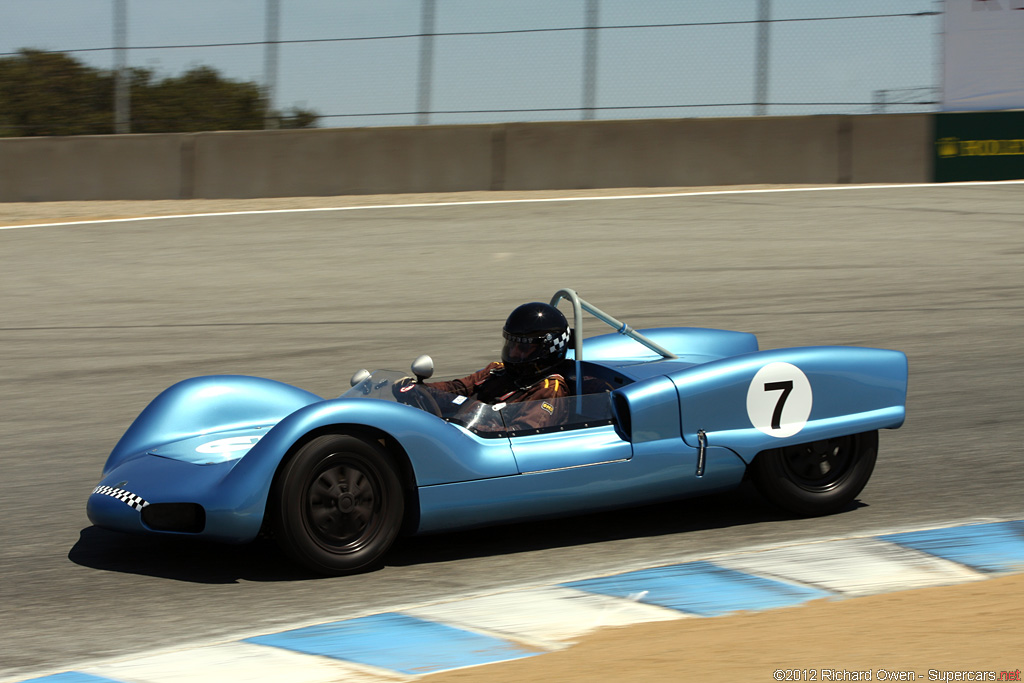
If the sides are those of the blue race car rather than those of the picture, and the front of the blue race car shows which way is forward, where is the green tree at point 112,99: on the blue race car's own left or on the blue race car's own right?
on the blue race car's own right

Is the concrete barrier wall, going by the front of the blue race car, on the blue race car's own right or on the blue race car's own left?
on the blue race car's own right

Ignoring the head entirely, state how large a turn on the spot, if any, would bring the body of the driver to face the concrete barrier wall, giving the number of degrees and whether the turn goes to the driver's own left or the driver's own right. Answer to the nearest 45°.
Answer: approximately 135° to the driver's own right

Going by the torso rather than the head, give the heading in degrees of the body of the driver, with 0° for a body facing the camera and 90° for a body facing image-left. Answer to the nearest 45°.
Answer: approximately 45°

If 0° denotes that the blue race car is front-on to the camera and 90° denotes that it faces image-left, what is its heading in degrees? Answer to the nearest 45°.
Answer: approximately 45°
